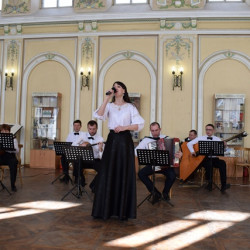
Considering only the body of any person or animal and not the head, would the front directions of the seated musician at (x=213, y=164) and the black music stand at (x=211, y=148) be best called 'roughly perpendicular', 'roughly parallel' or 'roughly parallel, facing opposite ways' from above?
roughly parallel, facing opposite ways

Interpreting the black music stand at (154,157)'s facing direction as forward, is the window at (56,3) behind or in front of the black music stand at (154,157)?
in front

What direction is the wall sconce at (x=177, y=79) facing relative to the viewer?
toward the camera

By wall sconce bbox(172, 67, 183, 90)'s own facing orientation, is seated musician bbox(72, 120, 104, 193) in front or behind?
in front

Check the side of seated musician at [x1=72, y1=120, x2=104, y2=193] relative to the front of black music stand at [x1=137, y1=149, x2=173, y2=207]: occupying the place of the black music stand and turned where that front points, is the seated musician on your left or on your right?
on your left

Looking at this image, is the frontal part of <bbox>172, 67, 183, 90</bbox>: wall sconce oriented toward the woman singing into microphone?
yes

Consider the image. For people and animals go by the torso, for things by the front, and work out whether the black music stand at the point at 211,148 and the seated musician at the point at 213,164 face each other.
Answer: yes

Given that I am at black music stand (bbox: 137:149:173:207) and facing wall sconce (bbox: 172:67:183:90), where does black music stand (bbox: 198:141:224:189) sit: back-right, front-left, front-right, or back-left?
front-right

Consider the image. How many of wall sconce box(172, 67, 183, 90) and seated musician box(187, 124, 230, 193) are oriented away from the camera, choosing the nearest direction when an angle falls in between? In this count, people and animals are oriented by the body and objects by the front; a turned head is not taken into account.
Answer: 0

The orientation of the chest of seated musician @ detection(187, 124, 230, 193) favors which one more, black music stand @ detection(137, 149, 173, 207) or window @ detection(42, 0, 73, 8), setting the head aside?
the black music stand

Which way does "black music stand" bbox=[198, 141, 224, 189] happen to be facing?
away from the camera

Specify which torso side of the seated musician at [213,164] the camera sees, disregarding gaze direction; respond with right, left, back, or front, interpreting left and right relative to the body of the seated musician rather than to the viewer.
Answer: front

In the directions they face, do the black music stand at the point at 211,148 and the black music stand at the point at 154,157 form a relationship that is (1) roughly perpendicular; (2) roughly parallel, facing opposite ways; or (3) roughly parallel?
roughly parallel

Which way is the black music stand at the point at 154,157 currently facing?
away from the camera

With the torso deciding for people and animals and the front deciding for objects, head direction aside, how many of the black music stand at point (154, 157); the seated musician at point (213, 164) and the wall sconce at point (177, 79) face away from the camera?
1

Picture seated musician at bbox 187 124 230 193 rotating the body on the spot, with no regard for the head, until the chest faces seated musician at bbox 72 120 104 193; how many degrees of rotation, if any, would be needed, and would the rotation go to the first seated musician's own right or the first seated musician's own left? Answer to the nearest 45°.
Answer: approximately 45° to the first seated musician's own right

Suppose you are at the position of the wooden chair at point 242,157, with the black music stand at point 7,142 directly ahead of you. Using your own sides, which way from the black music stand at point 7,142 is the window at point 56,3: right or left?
right

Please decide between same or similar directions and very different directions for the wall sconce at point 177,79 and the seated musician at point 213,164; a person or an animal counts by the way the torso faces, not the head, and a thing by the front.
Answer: same or similar directions

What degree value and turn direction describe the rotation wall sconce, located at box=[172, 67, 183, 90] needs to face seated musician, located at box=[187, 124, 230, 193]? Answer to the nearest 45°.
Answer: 0° — it already faces them
